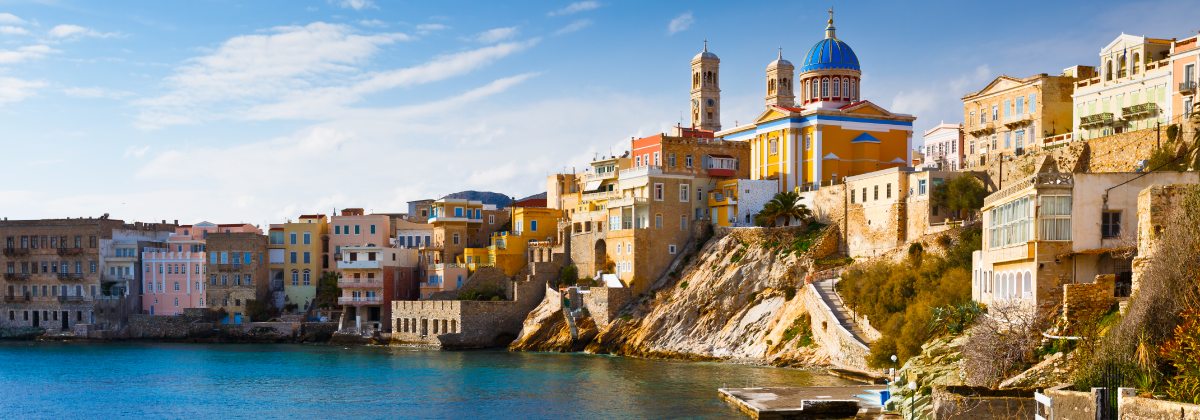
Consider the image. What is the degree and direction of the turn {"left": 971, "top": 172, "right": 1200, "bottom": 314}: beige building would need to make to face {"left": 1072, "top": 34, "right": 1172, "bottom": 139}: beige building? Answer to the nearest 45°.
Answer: approximately 135° to its right

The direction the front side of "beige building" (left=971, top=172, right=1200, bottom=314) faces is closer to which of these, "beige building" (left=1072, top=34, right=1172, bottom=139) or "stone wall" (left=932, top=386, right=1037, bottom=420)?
the stone wall

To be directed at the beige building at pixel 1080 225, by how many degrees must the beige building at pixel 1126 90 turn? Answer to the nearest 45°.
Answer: approximately 45° to its left

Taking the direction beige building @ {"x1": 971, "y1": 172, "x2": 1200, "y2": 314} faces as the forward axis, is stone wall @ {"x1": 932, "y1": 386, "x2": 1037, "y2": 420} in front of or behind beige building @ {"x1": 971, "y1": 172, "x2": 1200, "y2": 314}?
in front

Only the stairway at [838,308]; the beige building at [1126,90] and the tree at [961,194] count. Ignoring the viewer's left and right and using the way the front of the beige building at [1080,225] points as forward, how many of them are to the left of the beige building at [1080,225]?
0

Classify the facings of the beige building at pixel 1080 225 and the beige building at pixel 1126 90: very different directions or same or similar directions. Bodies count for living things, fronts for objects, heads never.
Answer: same or similar directions

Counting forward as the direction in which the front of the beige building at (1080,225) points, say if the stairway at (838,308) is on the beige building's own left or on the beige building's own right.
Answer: on the beige building's own right

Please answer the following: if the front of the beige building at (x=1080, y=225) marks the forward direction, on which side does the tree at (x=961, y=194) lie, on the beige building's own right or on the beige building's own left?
on the beige building's own right

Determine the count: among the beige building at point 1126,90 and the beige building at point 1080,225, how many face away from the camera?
0

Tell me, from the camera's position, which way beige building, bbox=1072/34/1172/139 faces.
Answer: facing the viewer and to the left of the viewer

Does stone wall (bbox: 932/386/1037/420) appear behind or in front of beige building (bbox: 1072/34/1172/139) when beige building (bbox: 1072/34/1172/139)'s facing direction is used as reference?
in front
